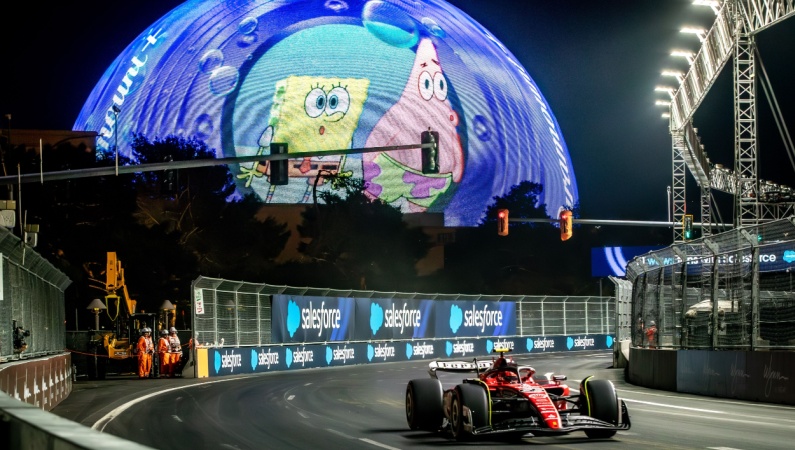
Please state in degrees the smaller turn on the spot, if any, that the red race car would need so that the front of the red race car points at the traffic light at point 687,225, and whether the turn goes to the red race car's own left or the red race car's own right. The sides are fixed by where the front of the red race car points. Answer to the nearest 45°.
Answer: approximately 135° to the red race car's own left

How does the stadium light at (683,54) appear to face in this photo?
to the viewer's left

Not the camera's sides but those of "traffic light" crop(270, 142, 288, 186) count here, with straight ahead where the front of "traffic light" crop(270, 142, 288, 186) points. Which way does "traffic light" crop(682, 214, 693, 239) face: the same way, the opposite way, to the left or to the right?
the opposite way

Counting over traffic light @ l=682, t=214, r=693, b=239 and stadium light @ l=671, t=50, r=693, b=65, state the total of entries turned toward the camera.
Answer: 1

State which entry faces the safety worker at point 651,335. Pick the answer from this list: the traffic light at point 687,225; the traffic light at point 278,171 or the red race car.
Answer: the traffic light at point 687,225

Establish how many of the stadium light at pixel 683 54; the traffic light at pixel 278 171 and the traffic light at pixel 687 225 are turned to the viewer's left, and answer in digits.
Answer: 1

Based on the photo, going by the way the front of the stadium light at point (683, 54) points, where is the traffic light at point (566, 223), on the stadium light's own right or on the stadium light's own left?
on the stadium light's own right

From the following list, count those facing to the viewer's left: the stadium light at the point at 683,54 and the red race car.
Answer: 1

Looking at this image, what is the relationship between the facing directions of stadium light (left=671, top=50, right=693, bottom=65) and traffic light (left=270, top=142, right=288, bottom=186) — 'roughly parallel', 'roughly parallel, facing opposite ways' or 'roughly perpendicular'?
roughly perpendicular

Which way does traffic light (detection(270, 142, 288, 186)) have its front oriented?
away from the camera

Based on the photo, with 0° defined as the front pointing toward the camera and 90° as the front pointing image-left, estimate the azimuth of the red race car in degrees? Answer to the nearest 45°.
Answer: approximately 315°
